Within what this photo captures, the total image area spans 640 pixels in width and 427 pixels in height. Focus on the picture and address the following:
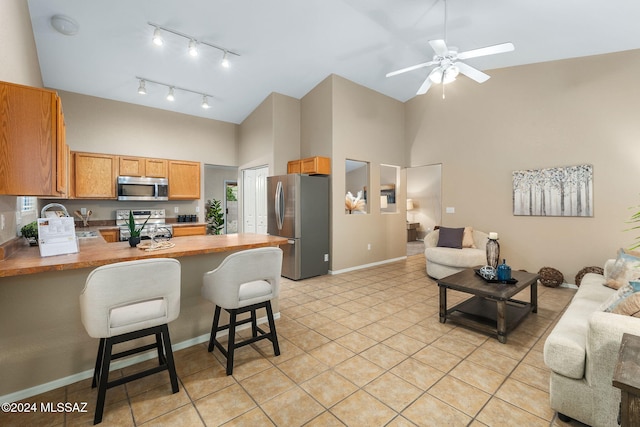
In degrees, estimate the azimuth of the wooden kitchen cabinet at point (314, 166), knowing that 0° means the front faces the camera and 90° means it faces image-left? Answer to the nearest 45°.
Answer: approximately 45°

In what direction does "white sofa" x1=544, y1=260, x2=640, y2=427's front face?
to the viewer's left

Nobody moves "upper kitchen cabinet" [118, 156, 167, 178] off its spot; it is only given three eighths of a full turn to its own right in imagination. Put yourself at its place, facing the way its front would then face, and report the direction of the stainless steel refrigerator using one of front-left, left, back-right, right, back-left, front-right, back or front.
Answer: back

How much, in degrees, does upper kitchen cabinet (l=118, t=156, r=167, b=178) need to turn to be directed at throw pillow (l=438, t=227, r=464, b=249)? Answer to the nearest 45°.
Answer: approximately 45° to its left

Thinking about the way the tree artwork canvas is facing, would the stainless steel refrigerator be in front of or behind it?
in front

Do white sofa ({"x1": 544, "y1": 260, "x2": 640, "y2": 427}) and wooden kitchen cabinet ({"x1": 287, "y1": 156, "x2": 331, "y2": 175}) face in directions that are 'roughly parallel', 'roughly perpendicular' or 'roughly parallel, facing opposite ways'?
roughly perpendicular

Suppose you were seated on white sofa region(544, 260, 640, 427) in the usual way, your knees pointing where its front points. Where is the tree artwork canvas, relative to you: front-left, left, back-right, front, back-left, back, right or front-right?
right

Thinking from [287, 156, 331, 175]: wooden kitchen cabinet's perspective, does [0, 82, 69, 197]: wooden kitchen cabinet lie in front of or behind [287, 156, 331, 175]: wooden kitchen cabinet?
in front

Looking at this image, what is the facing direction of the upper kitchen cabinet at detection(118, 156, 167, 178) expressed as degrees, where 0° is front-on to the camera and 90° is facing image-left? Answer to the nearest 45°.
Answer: approximately 0°

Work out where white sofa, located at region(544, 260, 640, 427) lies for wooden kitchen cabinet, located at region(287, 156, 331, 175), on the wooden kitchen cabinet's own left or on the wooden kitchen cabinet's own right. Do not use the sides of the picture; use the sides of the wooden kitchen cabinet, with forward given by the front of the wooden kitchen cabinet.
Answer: on the wooden kitchen cabinet's own left

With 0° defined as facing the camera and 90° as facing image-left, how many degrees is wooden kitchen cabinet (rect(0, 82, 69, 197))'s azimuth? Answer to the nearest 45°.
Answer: approximately 270°

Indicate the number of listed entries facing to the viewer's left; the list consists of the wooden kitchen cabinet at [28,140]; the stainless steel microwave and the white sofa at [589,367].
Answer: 1
